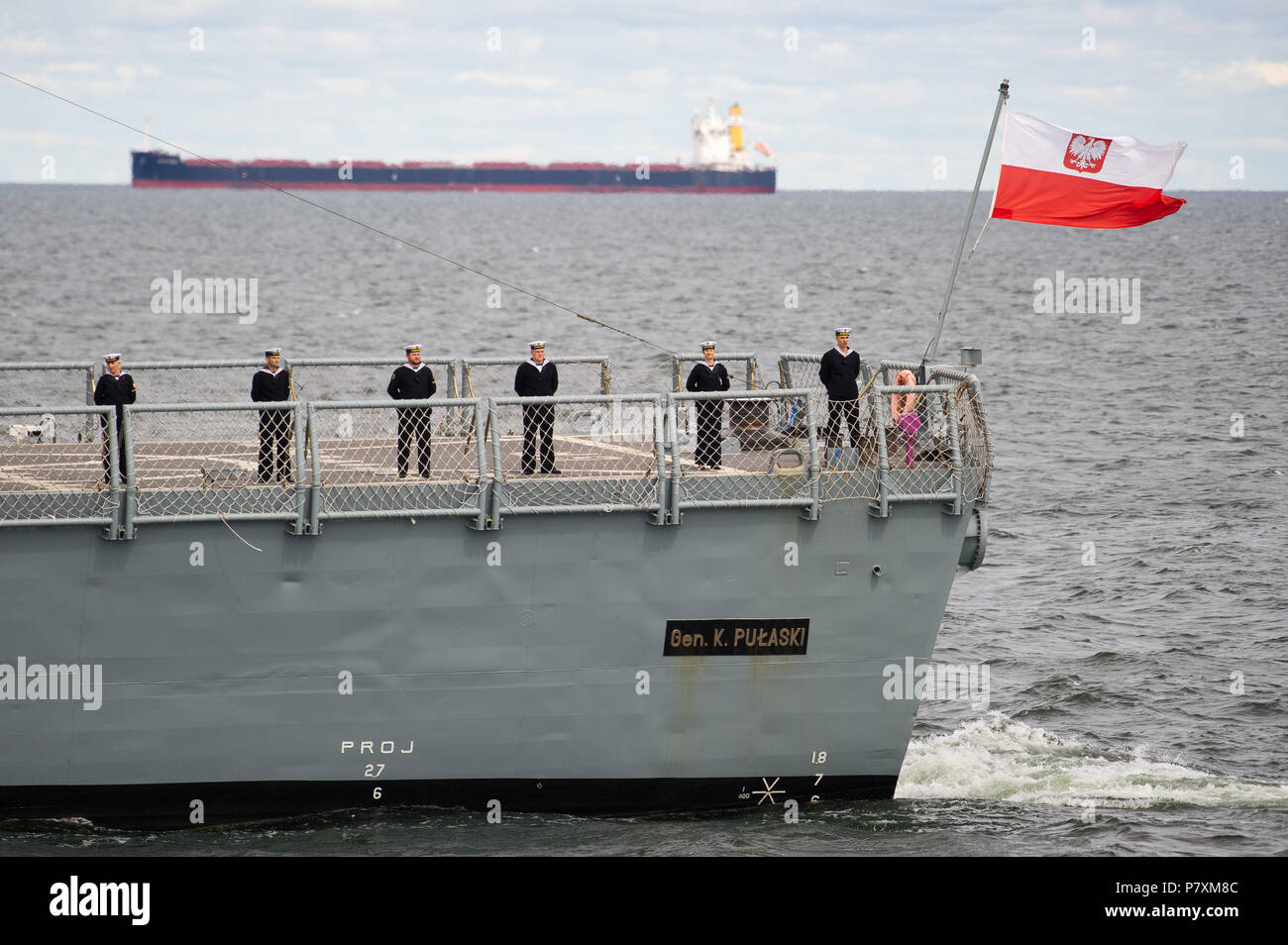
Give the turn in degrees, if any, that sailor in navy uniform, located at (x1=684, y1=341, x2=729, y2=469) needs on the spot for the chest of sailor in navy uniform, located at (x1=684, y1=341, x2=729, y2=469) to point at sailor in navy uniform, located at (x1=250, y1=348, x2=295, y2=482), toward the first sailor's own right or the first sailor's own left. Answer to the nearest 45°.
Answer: approximately 45° to the first sailor's own right

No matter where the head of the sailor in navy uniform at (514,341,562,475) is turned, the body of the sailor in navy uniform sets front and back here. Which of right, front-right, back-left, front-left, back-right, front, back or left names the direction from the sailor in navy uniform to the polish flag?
left

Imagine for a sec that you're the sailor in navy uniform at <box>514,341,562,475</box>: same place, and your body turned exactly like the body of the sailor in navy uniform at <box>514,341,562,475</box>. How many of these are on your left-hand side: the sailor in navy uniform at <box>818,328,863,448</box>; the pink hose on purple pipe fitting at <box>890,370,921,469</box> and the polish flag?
3

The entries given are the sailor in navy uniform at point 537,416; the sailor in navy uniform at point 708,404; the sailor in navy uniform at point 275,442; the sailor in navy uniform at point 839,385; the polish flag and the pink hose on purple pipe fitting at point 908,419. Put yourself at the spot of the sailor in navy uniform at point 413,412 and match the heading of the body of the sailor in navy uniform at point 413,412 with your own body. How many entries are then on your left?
5

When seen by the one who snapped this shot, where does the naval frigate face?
facing to the left of the viewer

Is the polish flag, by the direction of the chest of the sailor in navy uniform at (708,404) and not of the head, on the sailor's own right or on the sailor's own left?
on the sailor's own left

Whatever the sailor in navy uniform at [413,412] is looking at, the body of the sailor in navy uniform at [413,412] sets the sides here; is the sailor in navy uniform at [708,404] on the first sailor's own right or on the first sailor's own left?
on the first sailor's own left

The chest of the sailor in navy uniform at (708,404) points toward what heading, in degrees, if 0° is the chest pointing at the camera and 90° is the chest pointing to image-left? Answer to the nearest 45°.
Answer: approximately 0°

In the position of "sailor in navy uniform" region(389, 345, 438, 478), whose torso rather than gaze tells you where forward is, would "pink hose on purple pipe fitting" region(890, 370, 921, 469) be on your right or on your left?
on your left
